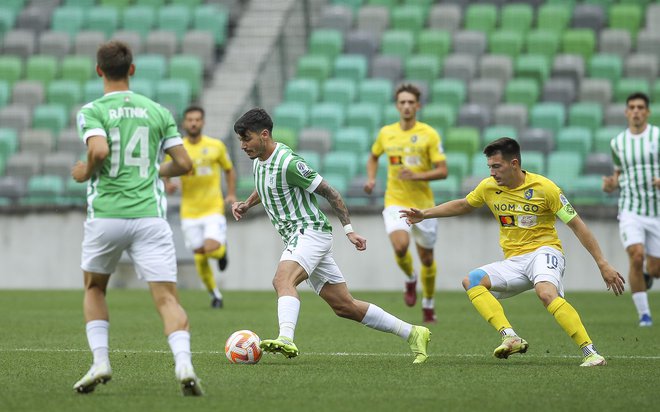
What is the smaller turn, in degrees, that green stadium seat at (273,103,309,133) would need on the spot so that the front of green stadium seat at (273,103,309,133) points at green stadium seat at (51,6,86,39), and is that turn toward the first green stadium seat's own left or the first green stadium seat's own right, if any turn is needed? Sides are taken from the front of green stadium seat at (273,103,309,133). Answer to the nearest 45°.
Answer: approximately 135° to the first green stadium seat's own right

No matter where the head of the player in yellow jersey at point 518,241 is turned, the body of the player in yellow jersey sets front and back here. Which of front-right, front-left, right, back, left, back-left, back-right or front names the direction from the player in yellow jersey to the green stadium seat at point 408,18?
back-right

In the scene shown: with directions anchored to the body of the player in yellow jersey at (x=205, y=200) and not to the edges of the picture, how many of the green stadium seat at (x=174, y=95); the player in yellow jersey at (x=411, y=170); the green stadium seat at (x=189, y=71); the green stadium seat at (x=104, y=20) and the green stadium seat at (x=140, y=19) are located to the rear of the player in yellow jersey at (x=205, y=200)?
4

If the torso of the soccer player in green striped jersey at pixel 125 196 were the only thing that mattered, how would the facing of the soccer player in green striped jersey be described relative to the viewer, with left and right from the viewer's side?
facing away from the viewer

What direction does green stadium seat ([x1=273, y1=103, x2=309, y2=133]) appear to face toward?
toward the camera

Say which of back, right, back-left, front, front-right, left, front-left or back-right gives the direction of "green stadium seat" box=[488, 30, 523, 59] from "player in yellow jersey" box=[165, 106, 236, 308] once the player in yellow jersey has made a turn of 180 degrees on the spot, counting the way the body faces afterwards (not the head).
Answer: front-right

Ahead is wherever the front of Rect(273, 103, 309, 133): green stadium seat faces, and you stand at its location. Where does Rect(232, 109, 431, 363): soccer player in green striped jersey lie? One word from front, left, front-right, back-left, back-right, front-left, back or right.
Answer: front

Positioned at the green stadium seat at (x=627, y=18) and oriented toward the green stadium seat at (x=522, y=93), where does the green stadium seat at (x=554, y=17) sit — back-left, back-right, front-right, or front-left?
front-right

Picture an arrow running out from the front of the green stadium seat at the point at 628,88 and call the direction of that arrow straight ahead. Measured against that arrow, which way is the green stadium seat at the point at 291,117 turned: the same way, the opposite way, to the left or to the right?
the same way

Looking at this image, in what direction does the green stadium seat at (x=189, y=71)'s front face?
toward the camera

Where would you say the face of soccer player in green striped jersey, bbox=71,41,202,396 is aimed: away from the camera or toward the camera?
away from the camera

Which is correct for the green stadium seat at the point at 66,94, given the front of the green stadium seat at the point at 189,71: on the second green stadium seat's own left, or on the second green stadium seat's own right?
on the second green stadium seat's own right

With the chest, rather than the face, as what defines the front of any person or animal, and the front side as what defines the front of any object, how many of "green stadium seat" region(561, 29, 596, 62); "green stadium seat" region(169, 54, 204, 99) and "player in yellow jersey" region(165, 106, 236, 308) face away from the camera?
0

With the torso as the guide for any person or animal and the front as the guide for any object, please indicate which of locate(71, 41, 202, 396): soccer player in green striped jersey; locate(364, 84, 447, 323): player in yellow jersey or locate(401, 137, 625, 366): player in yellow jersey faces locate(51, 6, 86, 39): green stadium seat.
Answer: the soccer player in green striped jersey

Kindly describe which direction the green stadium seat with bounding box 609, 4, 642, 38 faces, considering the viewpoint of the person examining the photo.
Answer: facing the viewer

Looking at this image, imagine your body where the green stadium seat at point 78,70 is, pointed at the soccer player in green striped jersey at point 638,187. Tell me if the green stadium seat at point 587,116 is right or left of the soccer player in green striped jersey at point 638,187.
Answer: left

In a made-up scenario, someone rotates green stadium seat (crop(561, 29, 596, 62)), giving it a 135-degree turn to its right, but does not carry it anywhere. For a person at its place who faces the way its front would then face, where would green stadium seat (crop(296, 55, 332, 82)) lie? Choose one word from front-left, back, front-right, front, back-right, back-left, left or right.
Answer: front-left

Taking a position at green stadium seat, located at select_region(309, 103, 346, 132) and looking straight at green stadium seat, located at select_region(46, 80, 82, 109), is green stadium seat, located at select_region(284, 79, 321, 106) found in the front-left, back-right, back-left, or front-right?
front-right

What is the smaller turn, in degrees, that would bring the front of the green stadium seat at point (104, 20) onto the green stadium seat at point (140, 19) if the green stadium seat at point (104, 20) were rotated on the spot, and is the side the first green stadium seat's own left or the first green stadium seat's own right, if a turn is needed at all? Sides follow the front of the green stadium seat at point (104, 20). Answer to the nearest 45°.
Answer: approximately 45° to the first green stadium seat's own left
